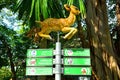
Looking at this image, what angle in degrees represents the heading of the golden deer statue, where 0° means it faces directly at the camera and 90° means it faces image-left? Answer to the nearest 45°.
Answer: approximately 270°
